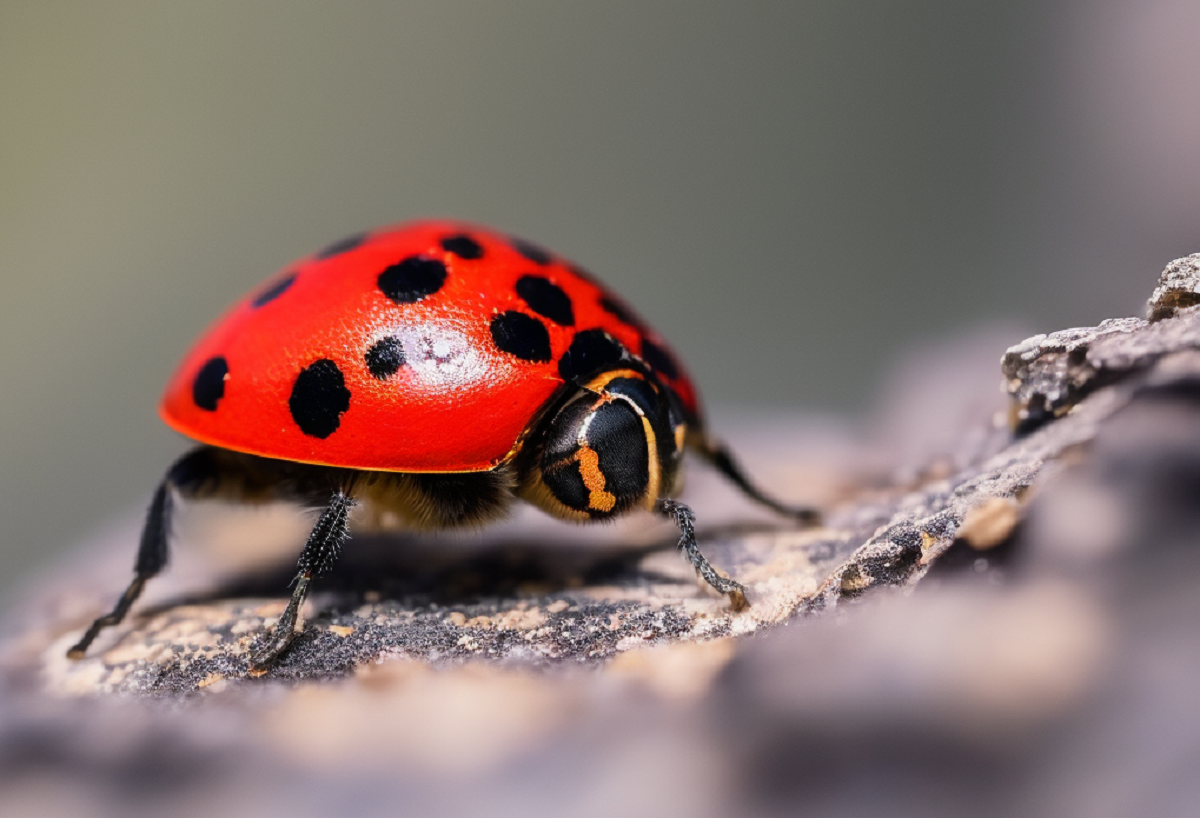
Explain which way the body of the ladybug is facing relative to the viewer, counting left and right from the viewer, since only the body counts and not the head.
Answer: facing the viewer and to the right of the viewer
